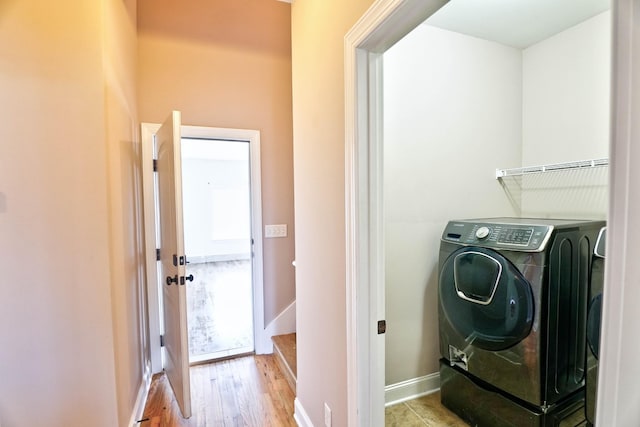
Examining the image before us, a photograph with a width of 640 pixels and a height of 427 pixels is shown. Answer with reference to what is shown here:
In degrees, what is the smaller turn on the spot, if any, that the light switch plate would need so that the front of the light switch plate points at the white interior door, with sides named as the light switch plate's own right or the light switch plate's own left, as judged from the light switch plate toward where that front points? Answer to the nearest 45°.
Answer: approximately 45° to the light switch plate's own right

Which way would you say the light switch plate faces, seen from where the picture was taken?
facing the viewer

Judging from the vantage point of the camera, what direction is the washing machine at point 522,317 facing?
facing the viewer and to the left of the viewer

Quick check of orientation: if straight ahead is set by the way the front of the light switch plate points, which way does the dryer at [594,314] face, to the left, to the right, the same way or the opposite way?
to the right

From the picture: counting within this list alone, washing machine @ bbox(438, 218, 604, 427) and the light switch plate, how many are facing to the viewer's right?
0

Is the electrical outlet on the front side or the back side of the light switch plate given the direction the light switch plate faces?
on the front side

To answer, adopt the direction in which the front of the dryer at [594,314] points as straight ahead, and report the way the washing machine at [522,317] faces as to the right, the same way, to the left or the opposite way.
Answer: the same way

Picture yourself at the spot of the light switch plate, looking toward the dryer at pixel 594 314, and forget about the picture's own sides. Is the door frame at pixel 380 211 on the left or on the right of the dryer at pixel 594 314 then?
right
